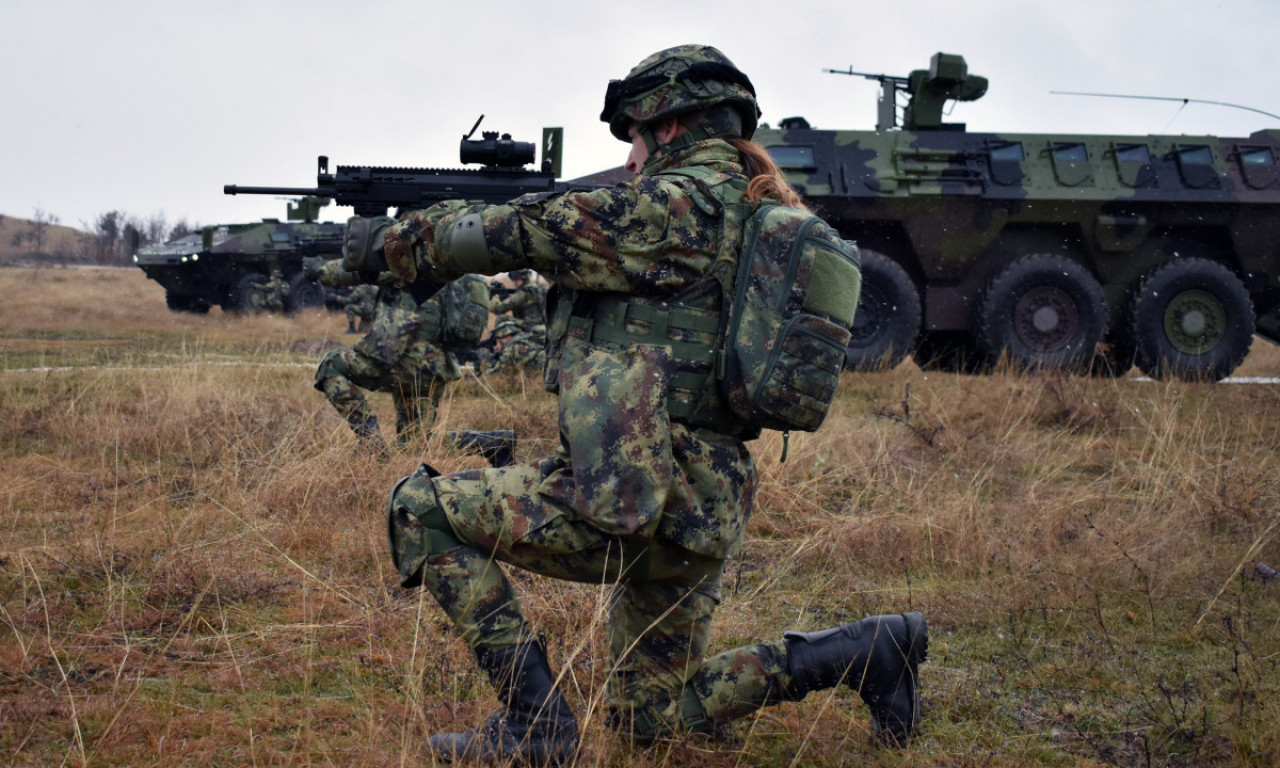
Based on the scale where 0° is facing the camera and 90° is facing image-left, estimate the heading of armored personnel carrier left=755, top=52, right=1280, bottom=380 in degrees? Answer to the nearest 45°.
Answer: approximately 90°

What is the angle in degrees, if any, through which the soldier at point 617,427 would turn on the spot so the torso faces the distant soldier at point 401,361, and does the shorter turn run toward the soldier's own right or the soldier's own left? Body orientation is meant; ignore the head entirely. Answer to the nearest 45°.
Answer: approximately 90° to the soldier's own right

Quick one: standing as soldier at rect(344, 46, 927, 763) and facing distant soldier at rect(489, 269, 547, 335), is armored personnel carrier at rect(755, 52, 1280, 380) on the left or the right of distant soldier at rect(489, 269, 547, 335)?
right

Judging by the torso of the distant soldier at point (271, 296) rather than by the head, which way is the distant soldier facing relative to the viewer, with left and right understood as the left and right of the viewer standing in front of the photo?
facing to the left of the viewer

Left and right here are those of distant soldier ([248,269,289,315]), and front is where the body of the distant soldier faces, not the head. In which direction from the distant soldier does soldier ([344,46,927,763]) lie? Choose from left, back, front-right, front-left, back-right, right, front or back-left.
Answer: left

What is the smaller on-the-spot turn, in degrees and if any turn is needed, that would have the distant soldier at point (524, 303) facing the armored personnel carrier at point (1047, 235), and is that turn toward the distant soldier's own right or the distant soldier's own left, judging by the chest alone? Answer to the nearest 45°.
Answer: approximately 180°

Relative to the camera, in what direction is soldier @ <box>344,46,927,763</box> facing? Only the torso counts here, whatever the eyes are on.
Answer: to the viewer's left

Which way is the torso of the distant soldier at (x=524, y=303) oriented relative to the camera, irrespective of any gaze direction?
to the viewer's left

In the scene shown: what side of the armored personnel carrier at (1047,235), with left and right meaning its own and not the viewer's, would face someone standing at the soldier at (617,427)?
left

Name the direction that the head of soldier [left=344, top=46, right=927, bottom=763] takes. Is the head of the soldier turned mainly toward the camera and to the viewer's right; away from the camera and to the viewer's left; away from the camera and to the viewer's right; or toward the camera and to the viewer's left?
away from the camera and to the viewer's left

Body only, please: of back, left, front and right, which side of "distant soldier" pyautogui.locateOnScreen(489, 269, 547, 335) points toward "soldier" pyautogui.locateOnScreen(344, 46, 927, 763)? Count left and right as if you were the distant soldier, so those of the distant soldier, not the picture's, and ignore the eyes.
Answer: left
